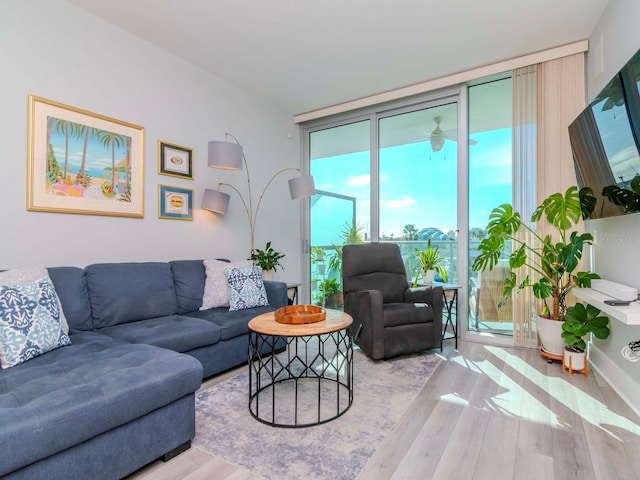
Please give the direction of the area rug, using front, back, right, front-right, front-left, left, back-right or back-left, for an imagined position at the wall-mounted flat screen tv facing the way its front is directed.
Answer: front-left

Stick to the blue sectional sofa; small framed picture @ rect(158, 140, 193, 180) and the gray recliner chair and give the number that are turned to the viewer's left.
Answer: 0

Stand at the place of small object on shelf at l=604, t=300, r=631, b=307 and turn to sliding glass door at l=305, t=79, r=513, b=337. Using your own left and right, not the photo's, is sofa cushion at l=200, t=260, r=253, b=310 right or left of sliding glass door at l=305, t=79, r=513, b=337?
left

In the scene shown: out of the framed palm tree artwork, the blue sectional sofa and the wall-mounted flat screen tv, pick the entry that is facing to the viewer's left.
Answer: the wall-mounted flat screen tv

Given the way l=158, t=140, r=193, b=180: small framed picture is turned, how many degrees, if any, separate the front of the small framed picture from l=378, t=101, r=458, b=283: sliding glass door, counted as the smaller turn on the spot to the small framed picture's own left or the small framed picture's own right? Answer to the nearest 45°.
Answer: approximately 45° to the small framed picture's own left

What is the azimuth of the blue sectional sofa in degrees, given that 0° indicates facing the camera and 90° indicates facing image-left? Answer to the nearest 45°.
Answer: approximately 315°

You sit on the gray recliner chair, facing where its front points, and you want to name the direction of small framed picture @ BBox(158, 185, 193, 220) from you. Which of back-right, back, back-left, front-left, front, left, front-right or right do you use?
back-right

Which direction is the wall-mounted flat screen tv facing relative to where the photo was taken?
to the viewer's left

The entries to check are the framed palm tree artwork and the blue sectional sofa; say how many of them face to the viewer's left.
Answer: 0

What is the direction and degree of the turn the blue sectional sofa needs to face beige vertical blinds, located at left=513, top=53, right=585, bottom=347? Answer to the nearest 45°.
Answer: approximately 45° to its left

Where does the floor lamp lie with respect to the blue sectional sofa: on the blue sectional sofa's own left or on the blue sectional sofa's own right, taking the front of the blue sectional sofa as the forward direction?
on the blue sectional sofa's own left

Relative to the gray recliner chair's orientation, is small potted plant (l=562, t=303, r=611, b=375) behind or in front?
in front

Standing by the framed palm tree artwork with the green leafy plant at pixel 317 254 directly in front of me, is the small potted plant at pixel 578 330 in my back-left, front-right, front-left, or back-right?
front-right
